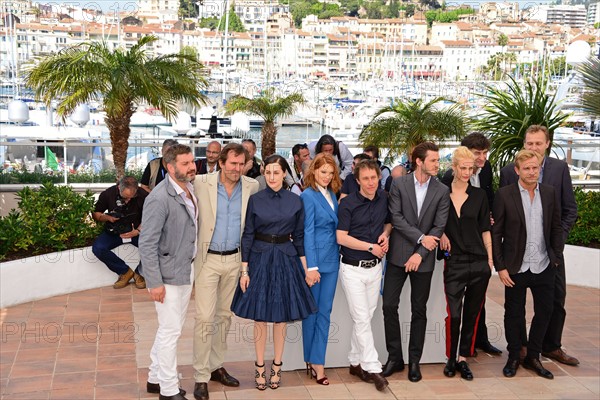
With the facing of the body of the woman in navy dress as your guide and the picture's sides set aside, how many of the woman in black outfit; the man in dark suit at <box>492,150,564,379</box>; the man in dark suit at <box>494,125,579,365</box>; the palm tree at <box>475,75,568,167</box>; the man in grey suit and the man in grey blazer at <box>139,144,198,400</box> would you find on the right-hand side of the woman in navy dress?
1

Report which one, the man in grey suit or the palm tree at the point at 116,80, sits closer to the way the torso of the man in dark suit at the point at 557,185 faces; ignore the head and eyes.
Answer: the man in grey suit

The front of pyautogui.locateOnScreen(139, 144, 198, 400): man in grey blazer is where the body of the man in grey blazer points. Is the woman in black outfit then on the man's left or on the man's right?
on the man's left

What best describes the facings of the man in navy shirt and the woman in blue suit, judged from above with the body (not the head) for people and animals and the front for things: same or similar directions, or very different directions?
same or similar directions

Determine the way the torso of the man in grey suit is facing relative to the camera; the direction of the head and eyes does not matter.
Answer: toward the camera

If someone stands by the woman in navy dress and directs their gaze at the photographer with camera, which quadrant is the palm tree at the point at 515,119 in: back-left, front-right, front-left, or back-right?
front-right

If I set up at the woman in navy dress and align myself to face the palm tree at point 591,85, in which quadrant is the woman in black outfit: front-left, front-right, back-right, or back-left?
front-right

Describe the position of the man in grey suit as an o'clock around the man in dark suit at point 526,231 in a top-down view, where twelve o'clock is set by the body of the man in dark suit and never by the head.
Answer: The man in grey suit is roughly at 2 o'clock from the man in dark suit.

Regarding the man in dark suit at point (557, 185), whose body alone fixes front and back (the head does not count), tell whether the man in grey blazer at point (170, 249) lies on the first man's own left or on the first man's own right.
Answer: on the first man's own right

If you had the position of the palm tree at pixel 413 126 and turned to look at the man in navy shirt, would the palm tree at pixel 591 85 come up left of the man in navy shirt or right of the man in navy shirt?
left

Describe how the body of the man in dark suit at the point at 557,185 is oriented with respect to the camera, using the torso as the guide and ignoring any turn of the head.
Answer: toward the camera

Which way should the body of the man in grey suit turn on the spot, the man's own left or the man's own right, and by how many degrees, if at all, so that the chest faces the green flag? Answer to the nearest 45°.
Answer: approximately 135° to the man's own right

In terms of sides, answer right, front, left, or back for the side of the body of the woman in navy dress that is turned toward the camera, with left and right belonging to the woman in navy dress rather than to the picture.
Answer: front
